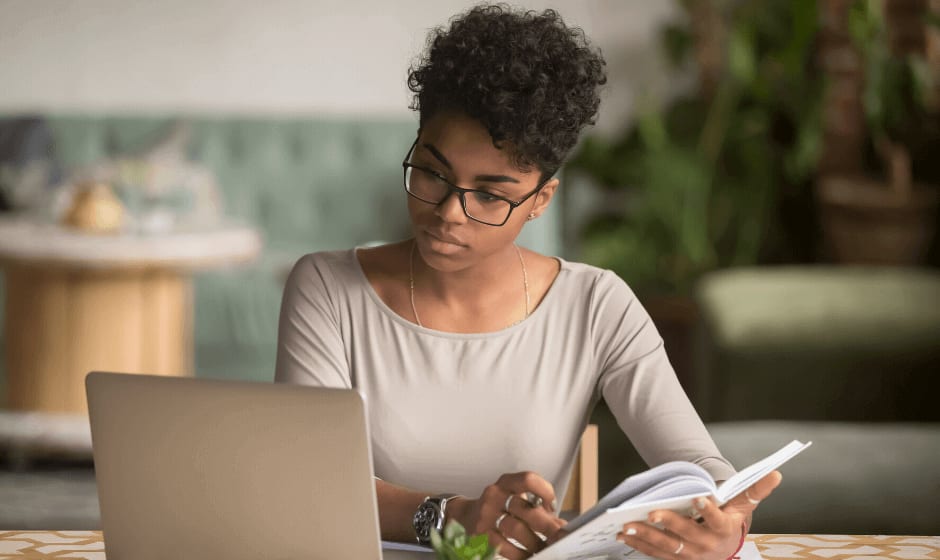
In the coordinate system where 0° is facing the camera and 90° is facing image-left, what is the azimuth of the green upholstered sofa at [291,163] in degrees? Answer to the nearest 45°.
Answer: approximately 0°

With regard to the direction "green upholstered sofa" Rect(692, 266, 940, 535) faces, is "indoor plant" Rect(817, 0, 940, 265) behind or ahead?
behind

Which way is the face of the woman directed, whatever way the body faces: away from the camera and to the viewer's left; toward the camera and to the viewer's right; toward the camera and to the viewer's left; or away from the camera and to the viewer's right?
toward the camera and to the viewer's left

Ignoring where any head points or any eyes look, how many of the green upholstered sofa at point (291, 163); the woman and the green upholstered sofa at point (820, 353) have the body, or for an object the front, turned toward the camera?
3

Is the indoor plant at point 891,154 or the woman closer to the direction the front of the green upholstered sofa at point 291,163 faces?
the woman

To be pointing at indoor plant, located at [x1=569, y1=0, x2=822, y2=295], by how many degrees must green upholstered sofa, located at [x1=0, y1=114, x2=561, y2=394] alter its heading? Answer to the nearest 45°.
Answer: approximately 90° to its left

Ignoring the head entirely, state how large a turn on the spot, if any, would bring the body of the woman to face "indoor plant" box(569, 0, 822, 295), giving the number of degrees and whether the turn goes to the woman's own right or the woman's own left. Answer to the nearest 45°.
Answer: approximately 180°

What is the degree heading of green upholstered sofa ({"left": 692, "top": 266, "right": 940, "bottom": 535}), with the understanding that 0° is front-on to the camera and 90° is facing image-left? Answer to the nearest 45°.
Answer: approximately 0°

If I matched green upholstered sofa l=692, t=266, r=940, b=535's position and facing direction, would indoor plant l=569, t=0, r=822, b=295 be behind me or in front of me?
behind

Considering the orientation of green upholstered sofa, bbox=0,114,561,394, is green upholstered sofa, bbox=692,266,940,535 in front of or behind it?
in front
